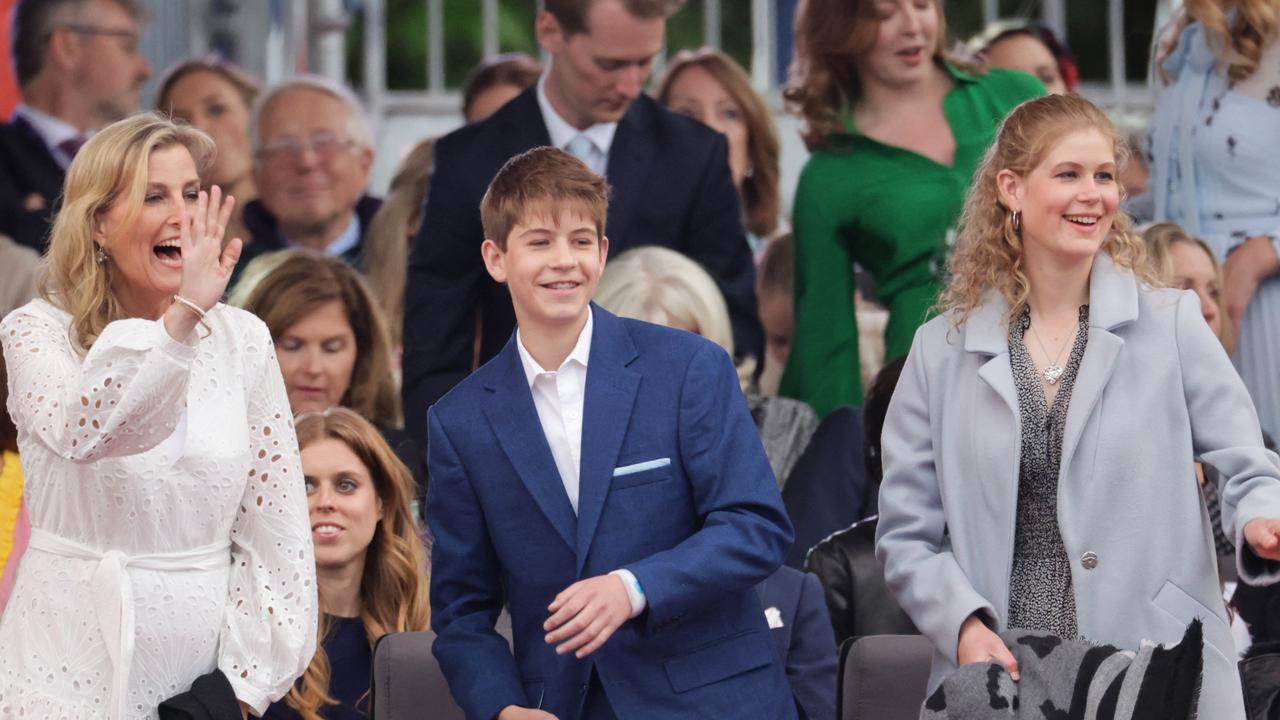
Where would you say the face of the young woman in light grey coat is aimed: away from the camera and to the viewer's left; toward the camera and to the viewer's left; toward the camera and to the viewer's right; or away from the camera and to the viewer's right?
toward the camera and to the viewer's right

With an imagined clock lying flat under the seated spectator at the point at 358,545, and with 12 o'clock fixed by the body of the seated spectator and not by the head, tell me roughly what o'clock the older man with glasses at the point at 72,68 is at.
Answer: The older man with glasses is roughly at 4 o'clock from the seated spectator.

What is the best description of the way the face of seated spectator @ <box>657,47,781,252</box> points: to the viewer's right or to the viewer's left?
to the viewer's left

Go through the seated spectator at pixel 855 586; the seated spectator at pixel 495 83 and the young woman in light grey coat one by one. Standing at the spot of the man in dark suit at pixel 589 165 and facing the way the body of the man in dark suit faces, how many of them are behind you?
1

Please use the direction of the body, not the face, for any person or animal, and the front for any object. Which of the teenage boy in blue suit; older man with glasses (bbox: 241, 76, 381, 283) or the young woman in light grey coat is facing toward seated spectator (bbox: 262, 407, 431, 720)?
the older man with glasses

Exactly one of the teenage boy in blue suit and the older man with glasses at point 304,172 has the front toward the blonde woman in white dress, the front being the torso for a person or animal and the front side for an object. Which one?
the older man with glasses

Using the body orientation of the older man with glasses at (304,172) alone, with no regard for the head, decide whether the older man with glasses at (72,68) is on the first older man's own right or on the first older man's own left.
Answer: on the first older man's own right
